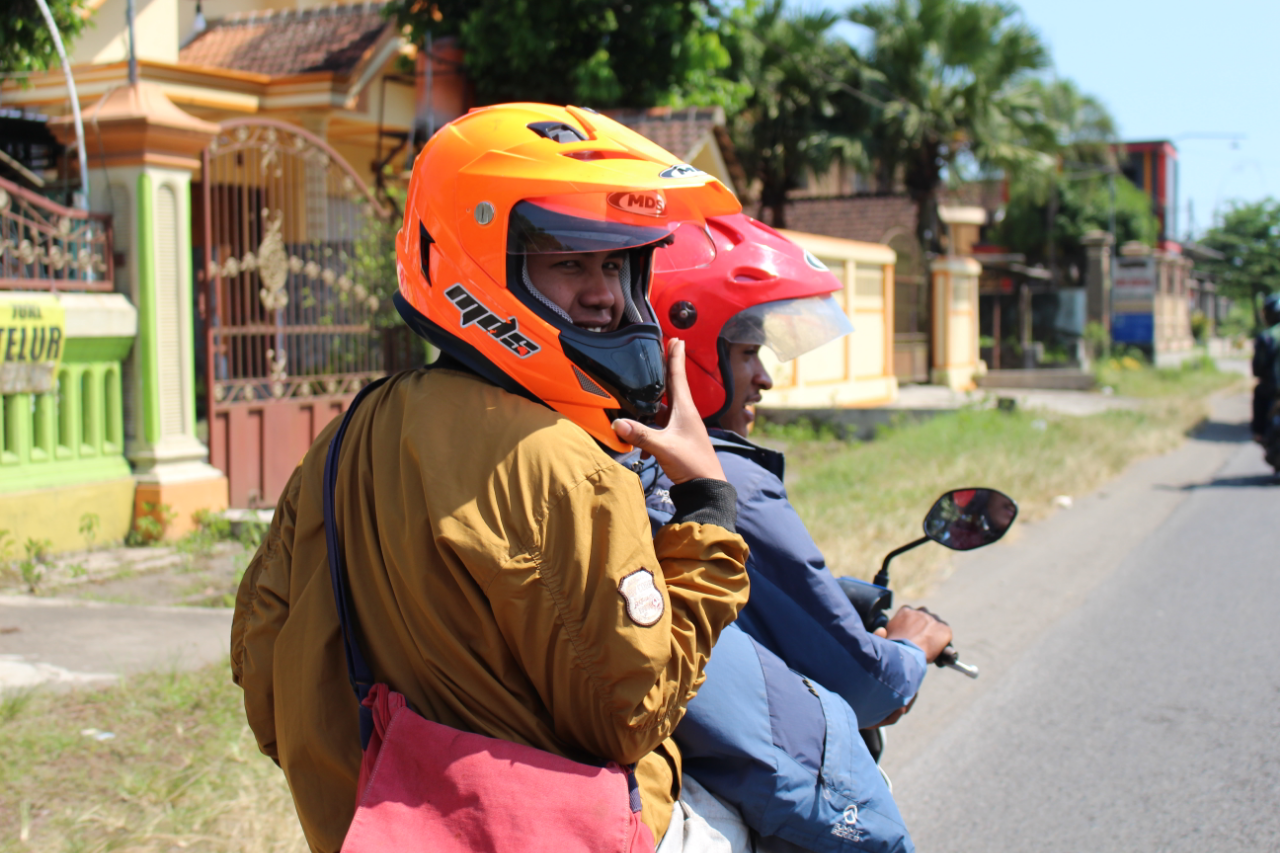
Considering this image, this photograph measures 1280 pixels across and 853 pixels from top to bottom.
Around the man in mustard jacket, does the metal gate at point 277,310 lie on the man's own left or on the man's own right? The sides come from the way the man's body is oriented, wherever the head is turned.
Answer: on the man's own left

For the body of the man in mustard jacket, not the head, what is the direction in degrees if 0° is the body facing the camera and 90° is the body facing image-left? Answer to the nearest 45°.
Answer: approximately 225°

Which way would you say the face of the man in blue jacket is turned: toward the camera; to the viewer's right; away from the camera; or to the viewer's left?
to the viewer's right

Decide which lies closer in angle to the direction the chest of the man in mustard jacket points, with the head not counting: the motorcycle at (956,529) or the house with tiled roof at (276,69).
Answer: the motorcycle
